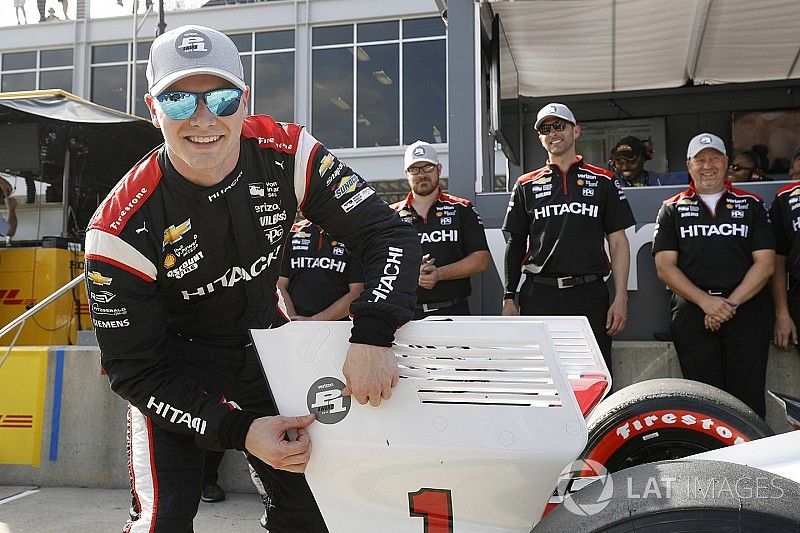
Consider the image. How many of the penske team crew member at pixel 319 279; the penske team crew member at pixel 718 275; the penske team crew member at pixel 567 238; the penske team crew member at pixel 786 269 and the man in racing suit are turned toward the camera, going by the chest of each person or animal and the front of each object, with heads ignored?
5

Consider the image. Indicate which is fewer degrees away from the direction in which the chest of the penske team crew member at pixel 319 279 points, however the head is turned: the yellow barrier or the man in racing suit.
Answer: the man in racing suit

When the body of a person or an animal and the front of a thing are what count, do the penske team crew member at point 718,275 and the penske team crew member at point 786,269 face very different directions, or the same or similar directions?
same or similar directions

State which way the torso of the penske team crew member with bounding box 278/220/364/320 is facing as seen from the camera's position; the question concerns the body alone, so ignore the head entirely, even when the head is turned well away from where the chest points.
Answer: toward the camera

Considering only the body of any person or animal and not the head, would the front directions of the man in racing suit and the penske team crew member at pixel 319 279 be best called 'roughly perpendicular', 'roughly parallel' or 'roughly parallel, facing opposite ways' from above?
roughly parallel

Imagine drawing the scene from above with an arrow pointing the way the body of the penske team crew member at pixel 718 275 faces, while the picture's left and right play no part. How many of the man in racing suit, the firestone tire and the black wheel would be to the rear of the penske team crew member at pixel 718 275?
0

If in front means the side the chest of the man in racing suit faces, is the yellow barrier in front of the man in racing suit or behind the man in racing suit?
behind

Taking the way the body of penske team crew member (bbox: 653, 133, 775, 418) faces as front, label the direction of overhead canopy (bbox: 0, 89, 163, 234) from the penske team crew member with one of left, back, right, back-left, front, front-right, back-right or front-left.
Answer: right

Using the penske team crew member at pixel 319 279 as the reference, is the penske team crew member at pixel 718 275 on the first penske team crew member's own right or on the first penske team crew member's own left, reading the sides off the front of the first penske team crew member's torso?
on the first penske team crew member's own left

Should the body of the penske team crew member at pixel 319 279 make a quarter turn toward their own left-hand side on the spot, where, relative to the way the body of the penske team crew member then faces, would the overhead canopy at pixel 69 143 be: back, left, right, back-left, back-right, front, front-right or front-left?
back-left

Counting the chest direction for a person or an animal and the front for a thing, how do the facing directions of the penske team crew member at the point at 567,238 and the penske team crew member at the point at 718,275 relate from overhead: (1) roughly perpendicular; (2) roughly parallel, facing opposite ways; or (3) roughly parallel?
roughly parallel

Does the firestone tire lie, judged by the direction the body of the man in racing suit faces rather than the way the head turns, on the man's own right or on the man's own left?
on the man's own left

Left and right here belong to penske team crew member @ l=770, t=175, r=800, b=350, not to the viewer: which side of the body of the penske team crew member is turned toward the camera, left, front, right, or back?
front

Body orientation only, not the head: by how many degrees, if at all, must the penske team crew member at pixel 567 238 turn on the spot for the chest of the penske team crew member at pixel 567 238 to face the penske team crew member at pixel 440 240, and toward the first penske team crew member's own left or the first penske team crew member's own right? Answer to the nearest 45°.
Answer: approximately 90° to the first penske team crew member's own right

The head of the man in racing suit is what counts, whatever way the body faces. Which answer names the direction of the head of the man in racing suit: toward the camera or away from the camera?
toward the camera

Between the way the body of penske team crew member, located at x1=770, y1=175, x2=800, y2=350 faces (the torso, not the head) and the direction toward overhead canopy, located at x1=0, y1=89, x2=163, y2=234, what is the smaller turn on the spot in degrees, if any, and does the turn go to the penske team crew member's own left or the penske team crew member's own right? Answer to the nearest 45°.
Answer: approximately 90° to the penske team crew member's own right

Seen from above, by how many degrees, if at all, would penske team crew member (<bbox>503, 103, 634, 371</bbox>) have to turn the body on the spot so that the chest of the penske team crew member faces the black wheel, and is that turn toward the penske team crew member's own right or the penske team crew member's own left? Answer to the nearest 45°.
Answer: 0° — they already face it

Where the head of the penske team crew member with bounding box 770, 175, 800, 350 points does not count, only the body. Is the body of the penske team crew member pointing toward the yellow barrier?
no

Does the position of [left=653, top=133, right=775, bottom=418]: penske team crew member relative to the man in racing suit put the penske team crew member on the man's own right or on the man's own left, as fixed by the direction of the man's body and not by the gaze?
on the man's own left

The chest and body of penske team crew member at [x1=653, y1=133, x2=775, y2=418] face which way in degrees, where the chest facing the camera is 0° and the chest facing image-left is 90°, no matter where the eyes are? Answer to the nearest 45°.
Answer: approximately 0°
